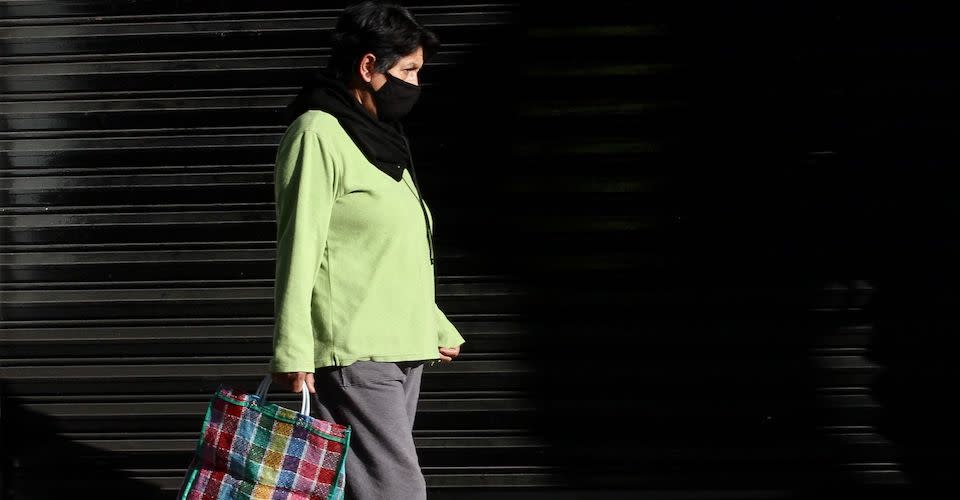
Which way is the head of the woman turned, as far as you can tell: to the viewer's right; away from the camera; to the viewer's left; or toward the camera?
to the viewer's right

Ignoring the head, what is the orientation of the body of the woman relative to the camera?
to the viewer's right
